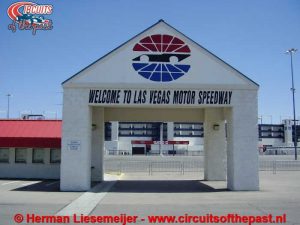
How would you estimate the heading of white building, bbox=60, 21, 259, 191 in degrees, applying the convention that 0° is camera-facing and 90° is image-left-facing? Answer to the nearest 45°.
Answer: approximately 0°

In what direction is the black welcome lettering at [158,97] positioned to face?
toward the camera
